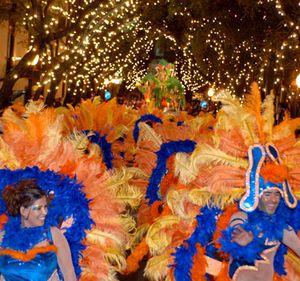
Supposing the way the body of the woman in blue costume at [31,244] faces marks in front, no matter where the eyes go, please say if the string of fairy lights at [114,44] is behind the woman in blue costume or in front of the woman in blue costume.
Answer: behind

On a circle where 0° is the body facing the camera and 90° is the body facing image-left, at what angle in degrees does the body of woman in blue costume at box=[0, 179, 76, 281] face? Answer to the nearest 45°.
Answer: approximately 0°

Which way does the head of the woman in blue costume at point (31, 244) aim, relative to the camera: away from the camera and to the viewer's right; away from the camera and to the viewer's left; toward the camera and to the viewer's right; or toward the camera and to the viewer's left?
toward the camera and to the viewer's right

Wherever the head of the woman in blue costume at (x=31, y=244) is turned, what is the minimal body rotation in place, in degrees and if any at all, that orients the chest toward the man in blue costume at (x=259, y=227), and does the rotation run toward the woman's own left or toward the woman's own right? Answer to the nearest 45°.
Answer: approximately 90° to the woman's own left
